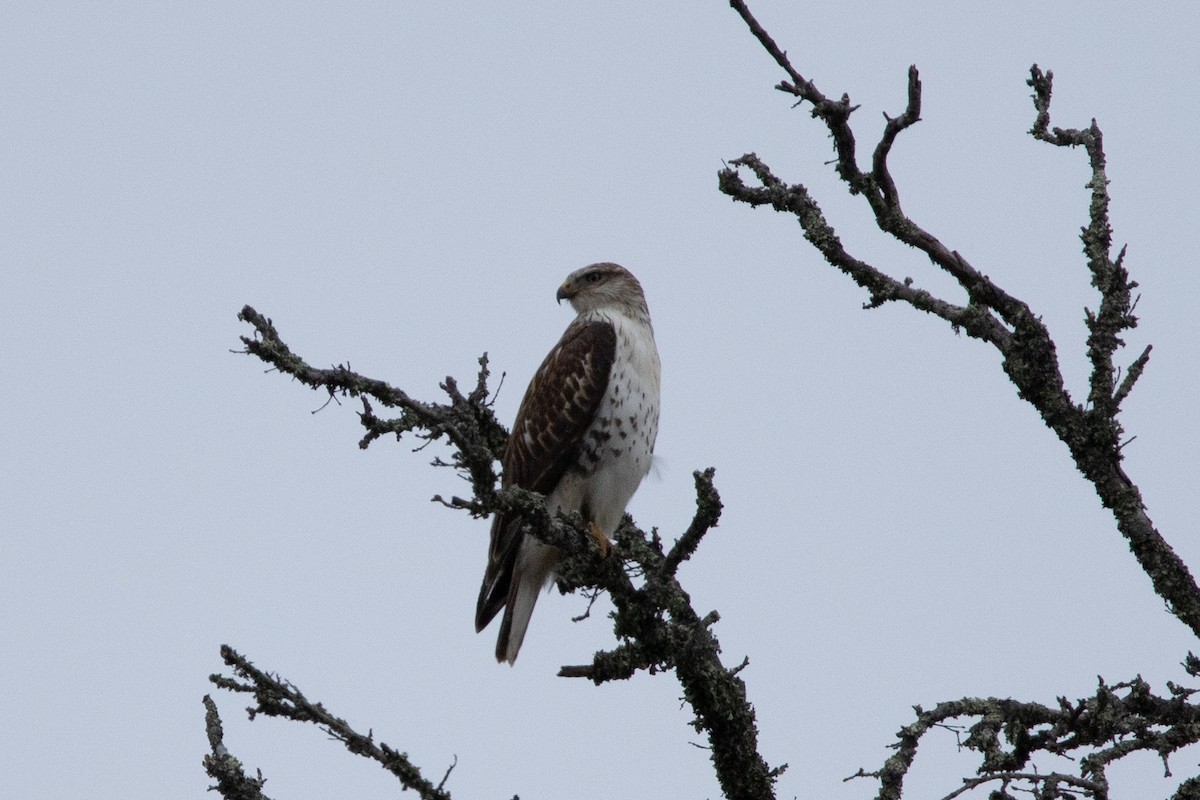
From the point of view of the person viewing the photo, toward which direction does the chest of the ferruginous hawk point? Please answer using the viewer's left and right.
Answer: facing the viewer and to the right of the viewer

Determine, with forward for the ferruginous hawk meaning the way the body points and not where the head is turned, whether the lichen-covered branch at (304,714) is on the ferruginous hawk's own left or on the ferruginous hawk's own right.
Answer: on the ferruginous hawk's own right
